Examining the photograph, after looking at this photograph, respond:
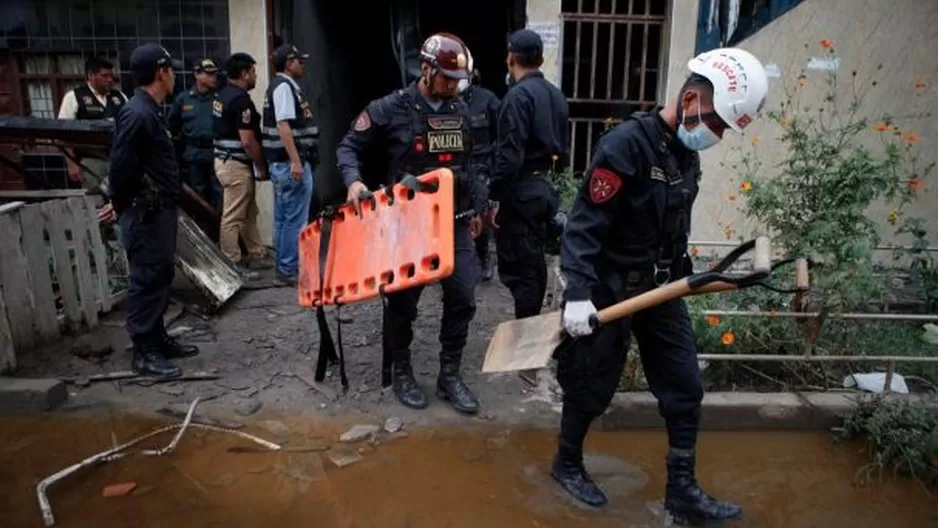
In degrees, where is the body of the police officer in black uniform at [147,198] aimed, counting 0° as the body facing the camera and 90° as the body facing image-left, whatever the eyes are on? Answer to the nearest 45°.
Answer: approximately 270°

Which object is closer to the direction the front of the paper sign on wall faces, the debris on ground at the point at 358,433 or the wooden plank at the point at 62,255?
the debris on ground

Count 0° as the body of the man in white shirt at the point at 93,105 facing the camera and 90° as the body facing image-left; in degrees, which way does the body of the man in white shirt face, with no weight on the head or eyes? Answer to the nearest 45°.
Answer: approximately 315°

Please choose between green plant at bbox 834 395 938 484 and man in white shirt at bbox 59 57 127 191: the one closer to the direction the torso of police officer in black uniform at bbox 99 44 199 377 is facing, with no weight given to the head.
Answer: the green plant
